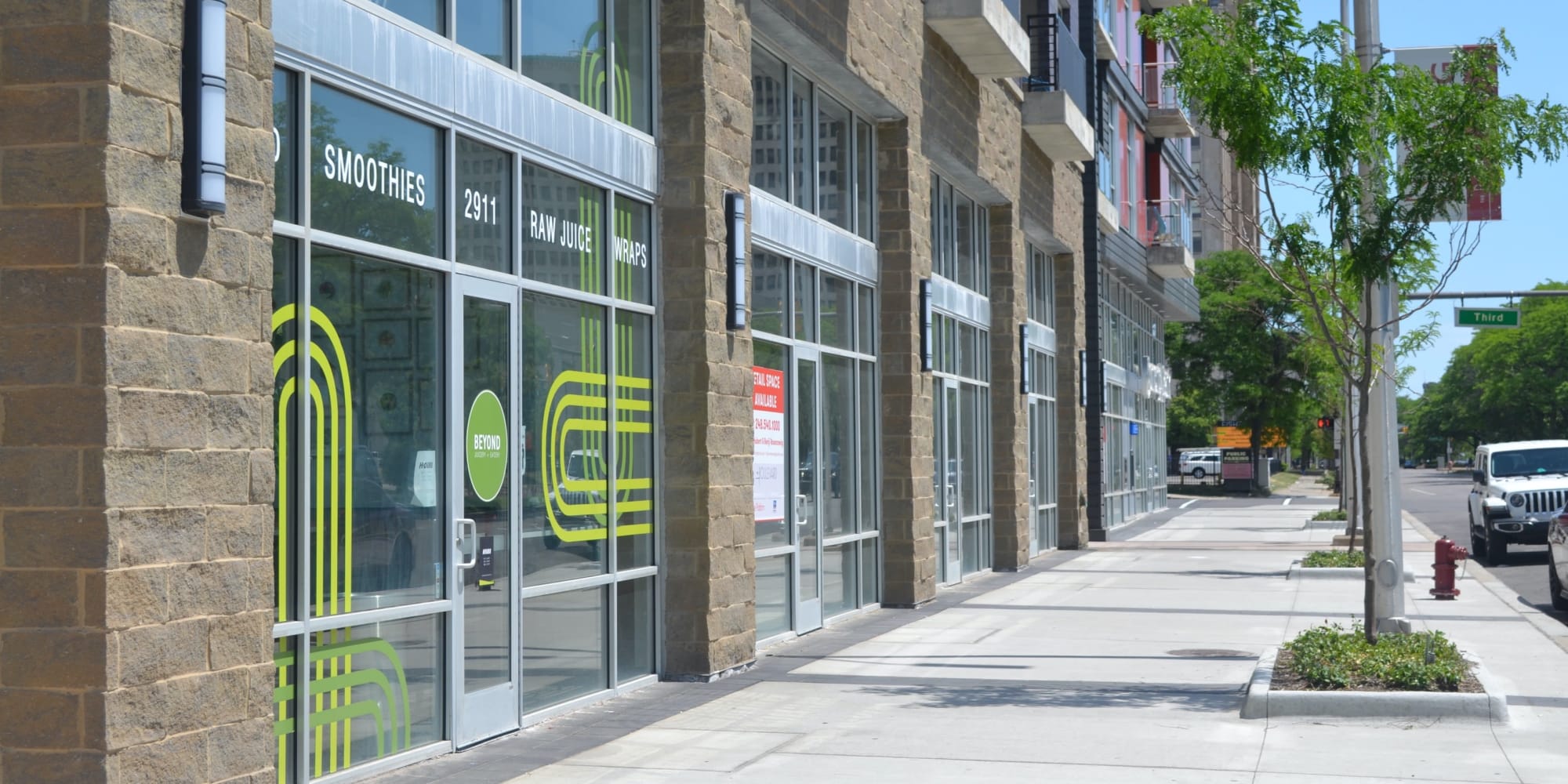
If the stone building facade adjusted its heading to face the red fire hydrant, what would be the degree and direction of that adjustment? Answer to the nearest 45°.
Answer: approximately 90° to its left

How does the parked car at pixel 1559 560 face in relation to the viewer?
toward the camera

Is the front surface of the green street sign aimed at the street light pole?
yes

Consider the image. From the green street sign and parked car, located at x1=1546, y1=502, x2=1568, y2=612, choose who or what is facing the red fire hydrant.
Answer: the green street sign

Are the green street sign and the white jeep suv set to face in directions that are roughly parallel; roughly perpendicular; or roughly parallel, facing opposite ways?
roughly parallel

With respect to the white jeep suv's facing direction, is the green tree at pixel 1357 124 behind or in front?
in front

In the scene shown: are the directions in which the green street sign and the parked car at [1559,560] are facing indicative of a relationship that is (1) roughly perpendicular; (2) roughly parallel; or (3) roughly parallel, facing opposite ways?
roughly parallel

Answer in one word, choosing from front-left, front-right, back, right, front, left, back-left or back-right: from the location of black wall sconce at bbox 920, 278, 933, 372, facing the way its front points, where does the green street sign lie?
left

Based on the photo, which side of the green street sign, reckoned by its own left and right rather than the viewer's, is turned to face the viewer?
front

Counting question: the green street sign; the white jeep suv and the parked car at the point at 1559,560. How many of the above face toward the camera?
3

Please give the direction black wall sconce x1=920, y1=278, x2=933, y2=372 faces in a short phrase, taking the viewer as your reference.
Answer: facing the viewer and to the right of the viewer

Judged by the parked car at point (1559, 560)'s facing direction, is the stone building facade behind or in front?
in front

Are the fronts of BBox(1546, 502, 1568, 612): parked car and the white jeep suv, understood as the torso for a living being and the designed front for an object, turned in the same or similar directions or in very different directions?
same or similar directions

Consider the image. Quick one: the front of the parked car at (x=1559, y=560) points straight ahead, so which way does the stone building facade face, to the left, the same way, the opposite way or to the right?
to the left

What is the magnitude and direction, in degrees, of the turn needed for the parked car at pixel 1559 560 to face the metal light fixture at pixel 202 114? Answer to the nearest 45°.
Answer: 0° — it already faces it

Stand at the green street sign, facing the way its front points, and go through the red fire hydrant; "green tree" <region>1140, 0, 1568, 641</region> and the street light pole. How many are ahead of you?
3
